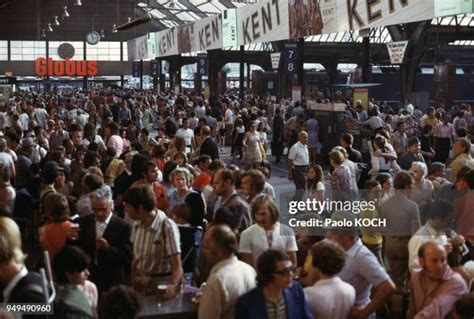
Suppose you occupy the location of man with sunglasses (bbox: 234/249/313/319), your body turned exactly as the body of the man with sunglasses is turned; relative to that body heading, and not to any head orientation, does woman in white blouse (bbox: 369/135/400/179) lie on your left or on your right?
on your left

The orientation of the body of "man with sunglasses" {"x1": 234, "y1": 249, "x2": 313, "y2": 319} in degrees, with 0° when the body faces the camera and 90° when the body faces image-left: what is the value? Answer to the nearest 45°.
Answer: approximately 315°

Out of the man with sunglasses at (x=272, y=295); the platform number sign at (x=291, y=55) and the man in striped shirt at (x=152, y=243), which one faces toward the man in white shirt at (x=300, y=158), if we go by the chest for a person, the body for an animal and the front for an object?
the platform number sign

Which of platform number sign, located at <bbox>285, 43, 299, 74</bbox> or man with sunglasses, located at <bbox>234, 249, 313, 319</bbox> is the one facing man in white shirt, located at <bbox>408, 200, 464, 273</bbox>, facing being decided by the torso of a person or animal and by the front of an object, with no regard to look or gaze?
the platform number sign

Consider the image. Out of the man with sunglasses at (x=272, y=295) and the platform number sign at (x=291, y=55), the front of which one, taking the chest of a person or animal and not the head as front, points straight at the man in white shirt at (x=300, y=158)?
the platform number sign

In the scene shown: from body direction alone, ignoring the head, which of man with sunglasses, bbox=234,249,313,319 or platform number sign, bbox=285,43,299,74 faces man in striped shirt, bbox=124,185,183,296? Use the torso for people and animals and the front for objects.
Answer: the platform number sign

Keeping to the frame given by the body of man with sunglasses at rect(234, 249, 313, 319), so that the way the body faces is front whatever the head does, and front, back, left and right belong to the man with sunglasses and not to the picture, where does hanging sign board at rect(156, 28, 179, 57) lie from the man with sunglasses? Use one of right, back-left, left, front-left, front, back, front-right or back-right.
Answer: back-left

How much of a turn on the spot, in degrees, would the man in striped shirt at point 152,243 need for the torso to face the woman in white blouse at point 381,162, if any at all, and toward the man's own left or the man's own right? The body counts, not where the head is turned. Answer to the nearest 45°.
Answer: approximately 180°
